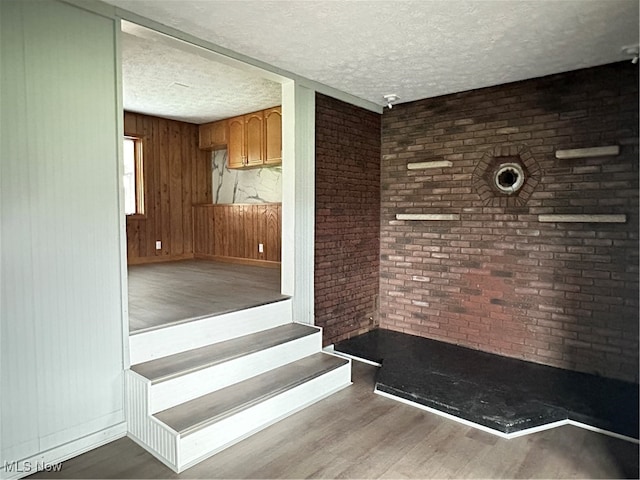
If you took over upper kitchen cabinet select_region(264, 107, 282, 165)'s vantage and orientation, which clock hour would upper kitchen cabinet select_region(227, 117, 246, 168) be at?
upper kitchen cabinet select_region(227, 117, 246, 168) is roughly at 3 o'clock from upper kitchen cabinet select_region(264, 107, 282, 165).

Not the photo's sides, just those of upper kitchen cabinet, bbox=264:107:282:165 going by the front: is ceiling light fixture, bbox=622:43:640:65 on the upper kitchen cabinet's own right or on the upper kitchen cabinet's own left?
on the upper kitchen cabinet's own left

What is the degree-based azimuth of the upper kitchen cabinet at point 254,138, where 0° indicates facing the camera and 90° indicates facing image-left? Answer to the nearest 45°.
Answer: approximately 45°

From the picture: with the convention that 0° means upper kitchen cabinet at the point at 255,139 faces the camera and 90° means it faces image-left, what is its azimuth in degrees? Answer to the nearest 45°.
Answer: approximately 45°

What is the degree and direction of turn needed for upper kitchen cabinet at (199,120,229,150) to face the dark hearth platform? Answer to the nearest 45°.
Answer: approximately 90° to its left

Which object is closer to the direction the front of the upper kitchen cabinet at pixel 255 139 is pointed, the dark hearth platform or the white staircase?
the white staircase
